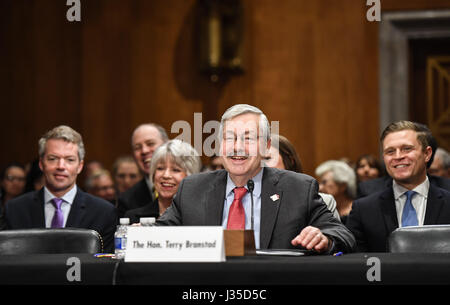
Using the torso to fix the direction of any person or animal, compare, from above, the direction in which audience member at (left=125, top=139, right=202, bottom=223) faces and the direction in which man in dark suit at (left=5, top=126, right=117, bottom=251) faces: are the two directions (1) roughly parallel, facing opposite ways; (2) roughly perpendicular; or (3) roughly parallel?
roughly parallel

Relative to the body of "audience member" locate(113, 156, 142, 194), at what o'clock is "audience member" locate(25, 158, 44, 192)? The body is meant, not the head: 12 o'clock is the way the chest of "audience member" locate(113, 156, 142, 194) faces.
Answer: "audience member" locate(25, 158, 44, 192) is roughly at 2 o'clock from "audience member" locate(113, 156, 142, 194).

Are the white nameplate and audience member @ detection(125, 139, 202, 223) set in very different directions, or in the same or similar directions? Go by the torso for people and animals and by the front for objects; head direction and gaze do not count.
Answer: same or similar directions

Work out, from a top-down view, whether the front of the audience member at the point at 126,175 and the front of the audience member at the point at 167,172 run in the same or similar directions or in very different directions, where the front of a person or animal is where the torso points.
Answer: same or similar directions

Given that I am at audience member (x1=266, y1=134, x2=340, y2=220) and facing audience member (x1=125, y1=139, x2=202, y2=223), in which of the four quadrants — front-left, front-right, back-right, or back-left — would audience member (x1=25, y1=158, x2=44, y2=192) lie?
front-right

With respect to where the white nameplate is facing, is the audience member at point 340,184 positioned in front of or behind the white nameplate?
behind

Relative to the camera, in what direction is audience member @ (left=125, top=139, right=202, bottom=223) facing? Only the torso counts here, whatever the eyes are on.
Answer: toward the camera

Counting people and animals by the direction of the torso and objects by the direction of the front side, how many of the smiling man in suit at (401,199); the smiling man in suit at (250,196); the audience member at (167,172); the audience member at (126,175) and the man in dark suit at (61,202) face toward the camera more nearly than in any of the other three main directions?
5

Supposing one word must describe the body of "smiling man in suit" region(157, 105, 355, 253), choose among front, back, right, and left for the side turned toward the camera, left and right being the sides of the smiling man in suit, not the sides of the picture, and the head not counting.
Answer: front

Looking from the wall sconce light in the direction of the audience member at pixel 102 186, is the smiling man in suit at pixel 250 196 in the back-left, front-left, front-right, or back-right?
front-left

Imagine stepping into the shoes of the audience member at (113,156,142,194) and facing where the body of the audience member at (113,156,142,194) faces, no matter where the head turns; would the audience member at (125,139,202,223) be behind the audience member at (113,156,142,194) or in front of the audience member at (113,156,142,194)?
in front

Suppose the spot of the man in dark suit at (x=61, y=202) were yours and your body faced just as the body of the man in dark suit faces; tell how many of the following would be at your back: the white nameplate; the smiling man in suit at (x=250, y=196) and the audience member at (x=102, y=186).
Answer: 1

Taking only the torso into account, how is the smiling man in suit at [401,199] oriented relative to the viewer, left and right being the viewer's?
facing the viewer

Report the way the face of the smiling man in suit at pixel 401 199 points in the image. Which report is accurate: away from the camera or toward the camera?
toward the camera

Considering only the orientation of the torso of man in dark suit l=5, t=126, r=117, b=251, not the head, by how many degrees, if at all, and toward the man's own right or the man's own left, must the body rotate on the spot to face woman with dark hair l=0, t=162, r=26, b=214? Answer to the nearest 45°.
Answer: approximately 180°
